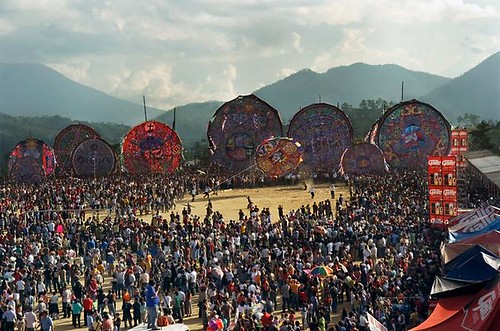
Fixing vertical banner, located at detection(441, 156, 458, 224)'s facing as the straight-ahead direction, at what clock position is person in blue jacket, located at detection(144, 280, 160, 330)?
The person in blue jacket is roughly at 1 o'clock from the vertical banner.

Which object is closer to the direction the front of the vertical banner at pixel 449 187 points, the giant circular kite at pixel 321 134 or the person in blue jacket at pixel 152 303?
the person in blue jacket

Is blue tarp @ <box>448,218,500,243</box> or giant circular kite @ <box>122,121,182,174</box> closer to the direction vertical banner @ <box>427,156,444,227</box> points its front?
the blue tarp

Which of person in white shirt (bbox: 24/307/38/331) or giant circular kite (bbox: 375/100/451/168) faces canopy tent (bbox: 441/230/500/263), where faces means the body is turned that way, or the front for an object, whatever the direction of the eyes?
the giant circular kite

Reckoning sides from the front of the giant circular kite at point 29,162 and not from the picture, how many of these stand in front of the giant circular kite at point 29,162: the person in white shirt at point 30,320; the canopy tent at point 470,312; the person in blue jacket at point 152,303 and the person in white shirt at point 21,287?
4

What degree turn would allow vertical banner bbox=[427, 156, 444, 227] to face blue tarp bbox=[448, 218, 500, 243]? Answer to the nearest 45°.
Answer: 0° — it already faces it

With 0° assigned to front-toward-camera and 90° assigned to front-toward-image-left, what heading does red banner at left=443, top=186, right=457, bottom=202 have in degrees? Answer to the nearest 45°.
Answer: approximately 0°

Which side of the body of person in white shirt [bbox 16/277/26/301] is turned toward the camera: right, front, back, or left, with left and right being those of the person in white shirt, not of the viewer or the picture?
back

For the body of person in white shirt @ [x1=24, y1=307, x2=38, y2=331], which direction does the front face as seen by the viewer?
away from the camera

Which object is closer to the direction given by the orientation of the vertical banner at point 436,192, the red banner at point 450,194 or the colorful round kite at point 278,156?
the red banner

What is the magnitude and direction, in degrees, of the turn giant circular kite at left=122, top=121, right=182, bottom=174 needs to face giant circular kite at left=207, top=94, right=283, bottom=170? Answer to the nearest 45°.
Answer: approximately 90° to its left
